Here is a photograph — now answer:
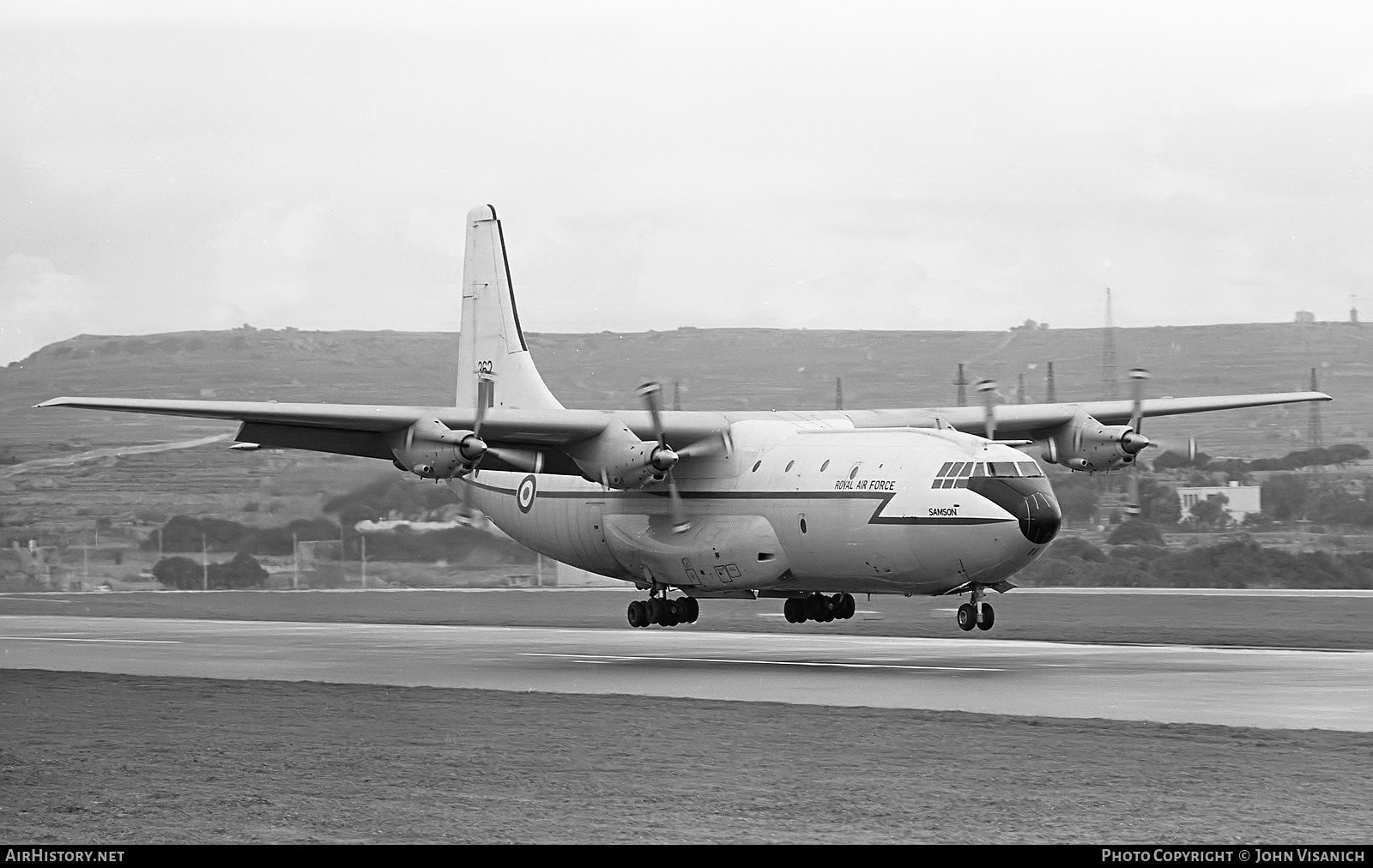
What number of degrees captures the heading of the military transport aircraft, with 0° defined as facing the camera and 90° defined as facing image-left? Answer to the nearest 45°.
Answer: approximately 315°
